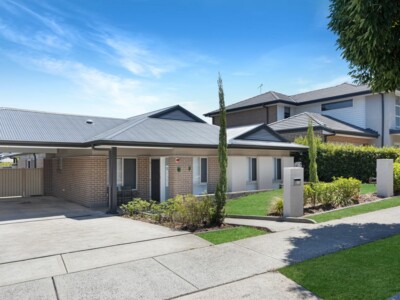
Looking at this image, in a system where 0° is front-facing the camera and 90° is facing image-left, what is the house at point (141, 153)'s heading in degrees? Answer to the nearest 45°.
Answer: approximately 315°

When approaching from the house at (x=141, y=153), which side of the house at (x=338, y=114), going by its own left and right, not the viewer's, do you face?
right

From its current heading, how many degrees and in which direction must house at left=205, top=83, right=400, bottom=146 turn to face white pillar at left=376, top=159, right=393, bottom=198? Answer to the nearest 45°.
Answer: approximately 45° to its right

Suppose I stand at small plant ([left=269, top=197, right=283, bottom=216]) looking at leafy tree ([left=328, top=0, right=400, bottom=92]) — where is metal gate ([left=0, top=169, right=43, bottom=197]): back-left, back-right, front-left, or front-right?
back-right

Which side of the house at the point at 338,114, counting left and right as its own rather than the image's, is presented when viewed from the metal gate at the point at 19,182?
right

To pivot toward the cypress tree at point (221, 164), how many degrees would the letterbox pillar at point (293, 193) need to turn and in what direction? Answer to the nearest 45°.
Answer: approximately 90° to its right

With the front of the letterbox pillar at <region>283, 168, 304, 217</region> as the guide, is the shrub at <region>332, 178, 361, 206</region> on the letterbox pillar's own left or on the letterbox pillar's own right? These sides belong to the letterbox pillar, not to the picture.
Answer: on the letterbox pillar's own left

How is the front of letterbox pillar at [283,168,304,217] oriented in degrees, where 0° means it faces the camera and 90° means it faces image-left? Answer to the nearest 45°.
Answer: approximately 315°

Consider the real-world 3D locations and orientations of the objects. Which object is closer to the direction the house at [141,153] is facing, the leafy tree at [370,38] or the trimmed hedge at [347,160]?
the leafy tree

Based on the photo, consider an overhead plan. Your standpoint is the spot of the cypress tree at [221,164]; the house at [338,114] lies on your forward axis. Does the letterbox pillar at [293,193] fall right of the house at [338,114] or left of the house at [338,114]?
right
